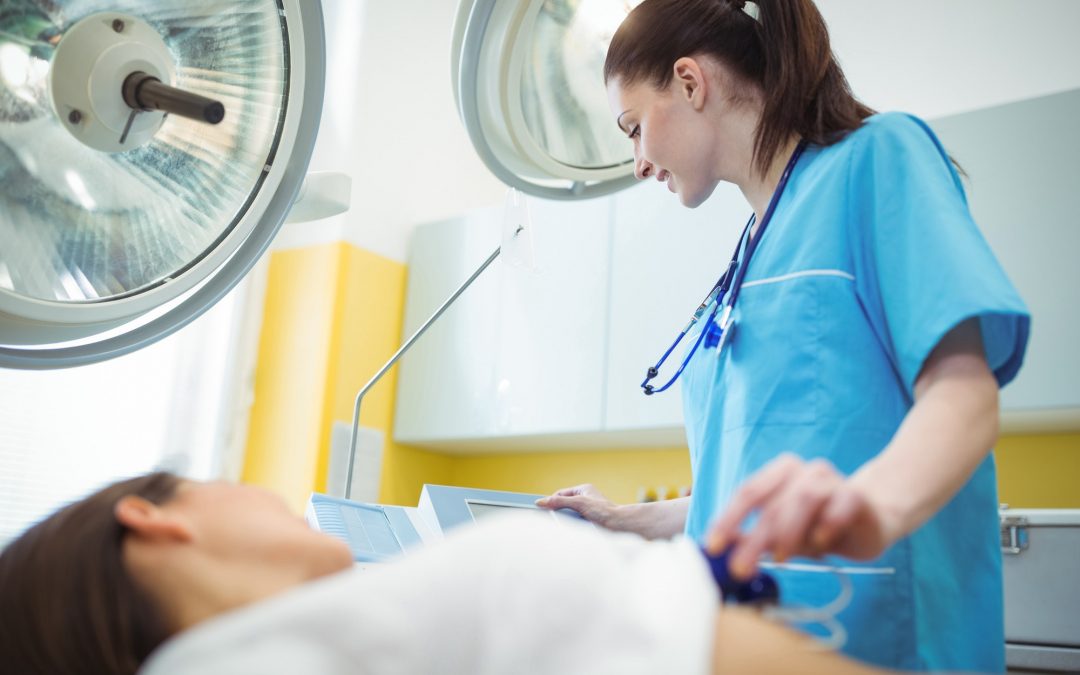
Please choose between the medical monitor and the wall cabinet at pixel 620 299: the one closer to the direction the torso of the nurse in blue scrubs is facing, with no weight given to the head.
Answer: the medical monitor

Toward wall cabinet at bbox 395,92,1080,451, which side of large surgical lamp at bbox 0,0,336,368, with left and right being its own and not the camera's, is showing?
left

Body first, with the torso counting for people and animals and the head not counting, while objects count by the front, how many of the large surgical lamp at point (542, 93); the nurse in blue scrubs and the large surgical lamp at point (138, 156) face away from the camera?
0

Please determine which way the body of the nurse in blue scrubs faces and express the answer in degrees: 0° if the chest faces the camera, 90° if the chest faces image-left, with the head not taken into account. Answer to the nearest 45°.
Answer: approximately 45°

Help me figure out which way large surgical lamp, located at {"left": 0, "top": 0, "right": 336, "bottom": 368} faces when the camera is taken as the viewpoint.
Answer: facing the viewer and to the right of the viewer

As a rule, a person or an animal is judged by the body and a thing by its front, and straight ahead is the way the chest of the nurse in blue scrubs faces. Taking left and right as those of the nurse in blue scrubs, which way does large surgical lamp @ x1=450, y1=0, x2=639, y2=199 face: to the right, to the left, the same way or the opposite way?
to the left

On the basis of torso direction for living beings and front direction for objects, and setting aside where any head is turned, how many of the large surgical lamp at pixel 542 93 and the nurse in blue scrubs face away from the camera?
0

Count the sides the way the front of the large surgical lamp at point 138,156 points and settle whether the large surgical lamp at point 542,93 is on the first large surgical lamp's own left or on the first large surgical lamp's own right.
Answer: on the first large surgical lamp's own left

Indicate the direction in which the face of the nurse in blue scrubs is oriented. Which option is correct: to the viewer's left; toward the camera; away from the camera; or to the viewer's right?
to the viewer's left

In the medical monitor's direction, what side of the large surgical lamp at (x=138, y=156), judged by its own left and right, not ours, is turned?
left
